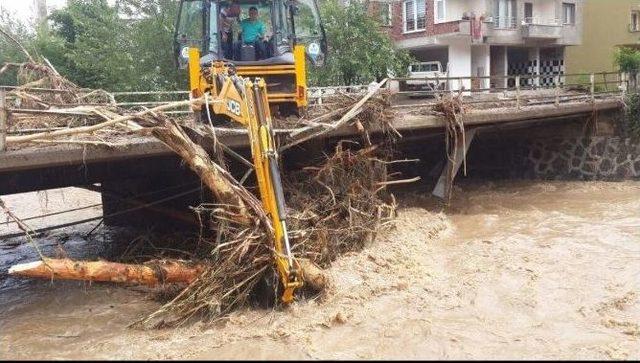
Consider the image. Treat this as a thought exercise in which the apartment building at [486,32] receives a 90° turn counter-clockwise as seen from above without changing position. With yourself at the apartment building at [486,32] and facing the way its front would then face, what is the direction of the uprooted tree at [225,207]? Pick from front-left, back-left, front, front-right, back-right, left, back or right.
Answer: right

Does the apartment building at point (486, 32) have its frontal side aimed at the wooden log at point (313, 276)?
yes

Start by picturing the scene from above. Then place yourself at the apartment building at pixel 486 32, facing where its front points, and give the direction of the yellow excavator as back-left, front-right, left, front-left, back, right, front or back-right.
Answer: front

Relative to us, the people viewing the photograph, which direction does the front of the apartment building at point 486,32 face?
facing the viewer

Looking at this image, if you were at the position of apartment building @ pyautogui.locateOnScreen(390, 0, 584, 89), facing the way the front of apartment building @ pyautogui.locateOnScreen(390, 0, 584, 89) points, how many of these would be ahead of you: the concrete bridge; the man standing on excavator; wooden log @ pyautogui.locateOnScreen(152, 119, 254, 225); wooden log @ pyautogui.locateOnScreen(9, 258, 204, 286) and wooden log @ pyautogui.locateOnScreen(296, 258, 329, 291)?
5

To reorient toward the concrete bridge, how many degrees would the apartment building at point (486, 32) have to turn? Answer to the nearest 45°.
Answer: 0° — it already faces it
